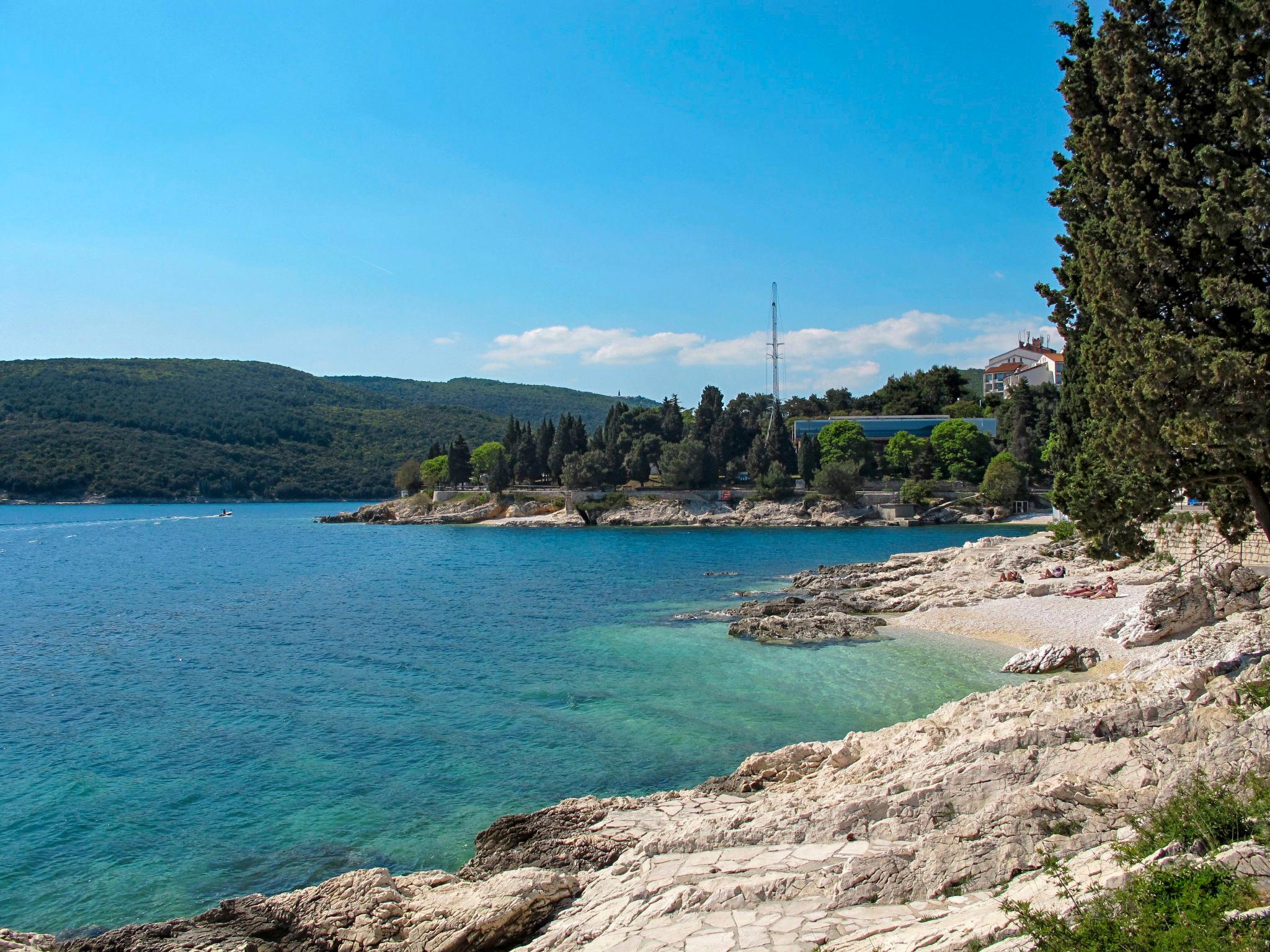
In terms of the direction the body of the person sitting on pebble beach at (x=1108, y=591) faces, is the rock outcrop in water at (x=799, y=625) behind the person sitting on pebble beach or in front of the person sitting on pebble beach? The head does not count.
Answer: in front

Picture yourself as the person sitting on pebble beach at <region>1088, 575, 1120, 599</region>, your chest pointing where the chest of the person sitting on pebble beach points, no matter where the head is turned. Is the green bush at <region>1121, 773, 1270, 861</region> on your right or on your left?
on your left
